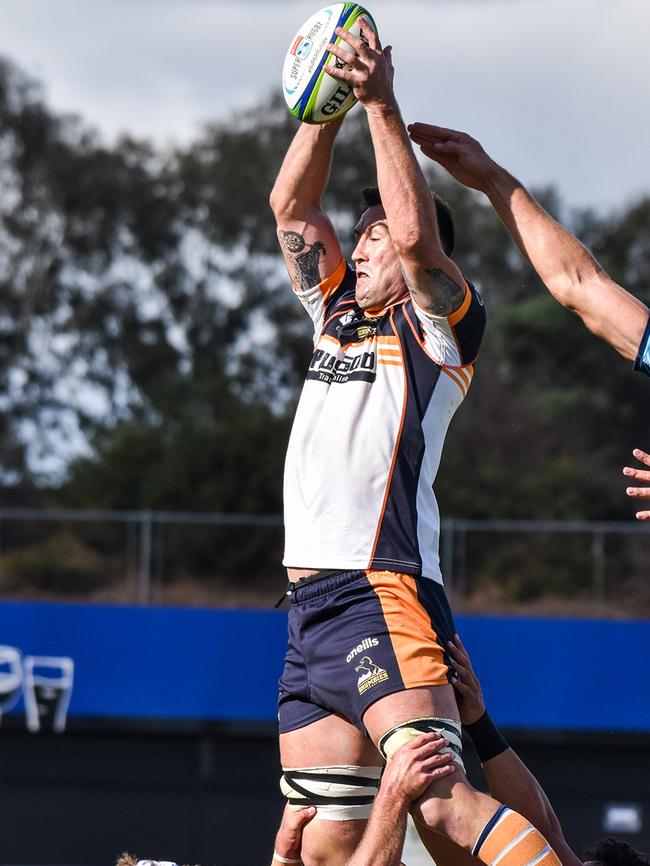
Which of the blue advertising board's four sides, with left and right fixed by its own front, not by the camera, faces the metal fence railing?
back

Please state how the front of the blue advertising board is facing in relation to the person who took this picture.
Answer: facing the viewer

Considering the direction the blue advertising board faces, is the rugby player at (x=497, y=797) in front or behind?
in front

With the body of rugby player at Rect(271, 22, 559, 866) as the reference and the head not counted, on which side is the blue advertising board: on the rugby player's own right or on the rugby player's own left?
on the rugby player's own right

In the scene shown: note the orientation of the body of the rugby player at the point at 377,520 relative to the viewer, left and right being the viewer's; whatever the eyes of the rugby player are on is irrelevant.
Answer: facing the viewer and to the left of the viewer

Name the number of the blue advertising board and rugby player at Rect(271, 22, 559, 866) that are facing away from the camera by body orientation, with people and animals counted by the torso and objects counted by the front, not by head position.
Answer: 0

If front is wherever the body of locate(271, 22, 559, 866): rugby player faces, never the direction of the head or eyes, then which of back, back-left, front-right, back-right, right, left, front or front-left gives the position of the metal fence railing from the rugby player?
back-right

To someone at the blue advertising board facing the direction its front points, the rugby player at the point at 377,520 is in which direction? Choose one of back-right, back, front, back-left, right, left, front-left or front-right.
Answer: front
